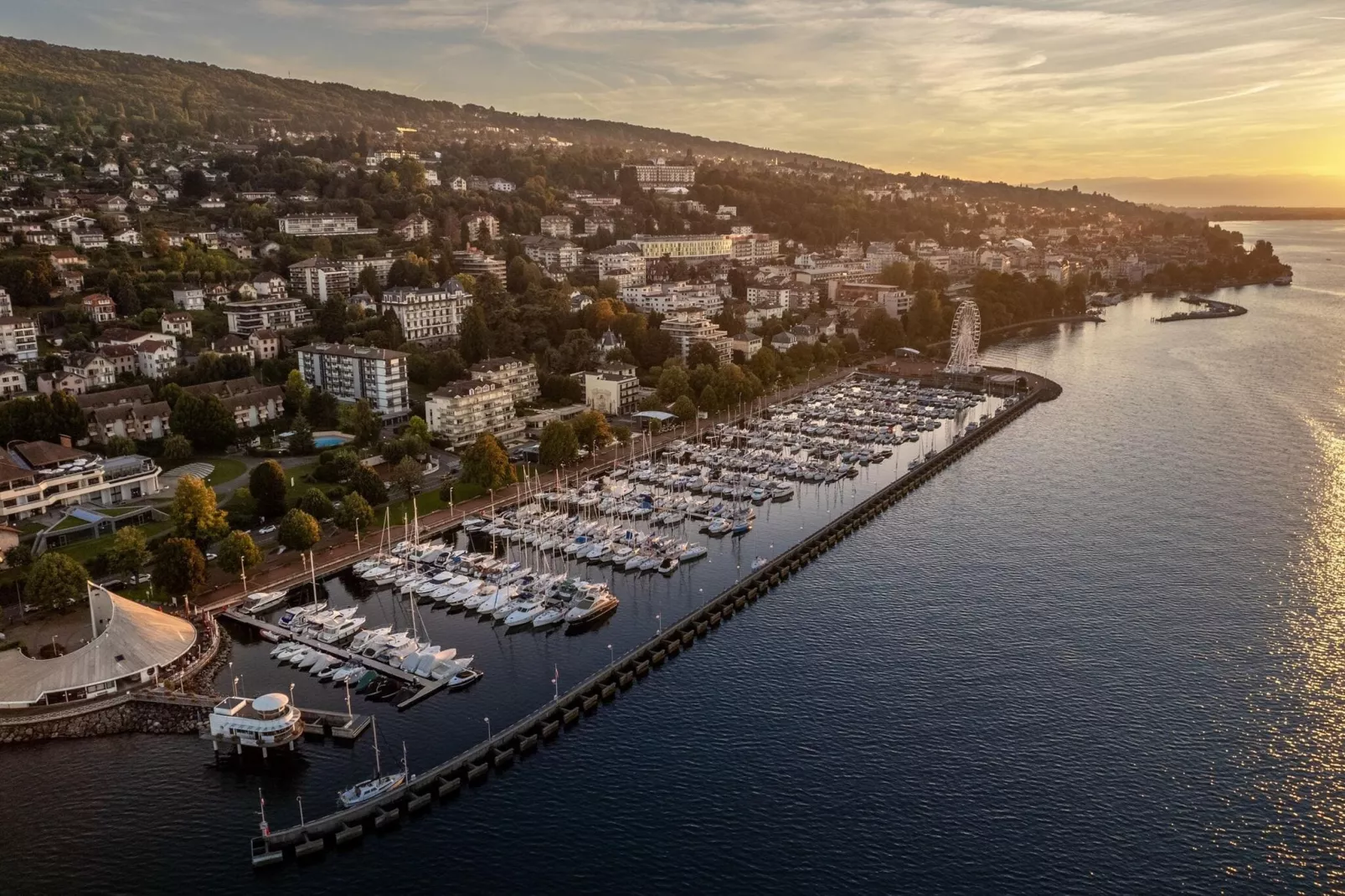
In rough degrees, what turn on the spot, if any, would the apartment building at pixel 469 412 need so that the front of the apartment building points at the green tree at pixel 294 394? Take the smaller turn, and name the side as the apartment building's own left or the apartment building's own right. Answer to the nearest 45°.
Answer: approximately 135° to the apartment building's own right

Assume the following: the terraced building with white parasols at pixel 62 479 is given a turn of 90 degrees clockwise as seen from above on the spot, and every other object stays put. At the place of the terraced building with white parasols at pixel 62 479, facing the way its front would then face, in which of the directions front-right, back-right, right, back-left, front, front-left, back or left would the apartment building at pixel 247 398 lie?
back

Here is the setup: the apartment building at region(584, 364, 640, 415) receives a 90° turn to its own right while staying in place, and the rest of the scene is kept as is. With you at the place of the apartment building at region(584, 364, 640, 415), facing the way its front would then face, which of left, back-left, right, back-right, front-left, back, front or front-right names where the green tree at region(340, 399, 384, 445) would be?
front

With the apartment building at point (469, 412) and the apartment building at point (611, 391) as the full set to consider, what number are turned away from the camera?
0

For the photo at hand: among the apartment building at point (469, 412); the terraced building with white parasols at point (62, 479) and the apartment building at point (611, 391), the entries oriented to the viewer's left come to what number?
0

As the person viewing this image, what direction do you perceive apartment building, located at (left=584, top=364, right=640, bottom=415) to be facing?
facing the viewer and to the right of the viewer

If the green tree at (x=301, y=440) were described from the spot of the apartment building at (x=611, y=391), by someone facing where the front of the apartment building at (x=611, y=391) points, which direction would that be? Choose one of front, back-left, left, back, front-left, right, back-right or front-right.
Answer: right

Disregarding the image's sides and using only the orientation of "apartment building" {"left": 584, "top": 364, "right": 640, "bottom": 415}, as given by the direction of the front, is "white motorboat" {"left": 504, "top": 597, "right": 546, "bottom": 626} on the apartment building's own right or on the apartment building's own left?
on the apartment building's own right

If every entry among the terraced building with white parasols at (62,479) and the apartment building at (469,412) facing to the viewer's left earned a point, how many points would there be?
0

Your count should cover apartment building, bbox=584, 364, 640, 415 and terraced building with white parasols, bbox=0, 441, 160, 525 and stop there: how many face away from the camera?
0

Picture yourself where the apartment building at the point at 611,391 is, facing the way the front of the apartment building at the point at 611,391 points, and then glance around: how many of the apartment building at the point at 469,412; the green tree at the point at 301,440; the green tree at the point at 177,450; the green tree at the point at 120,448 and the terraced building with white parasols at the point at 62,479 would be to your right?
5

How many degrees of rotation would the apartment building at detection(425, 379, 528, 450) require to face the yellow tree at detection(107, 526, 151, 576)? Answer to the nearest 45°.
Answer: approximately 90° to its right
